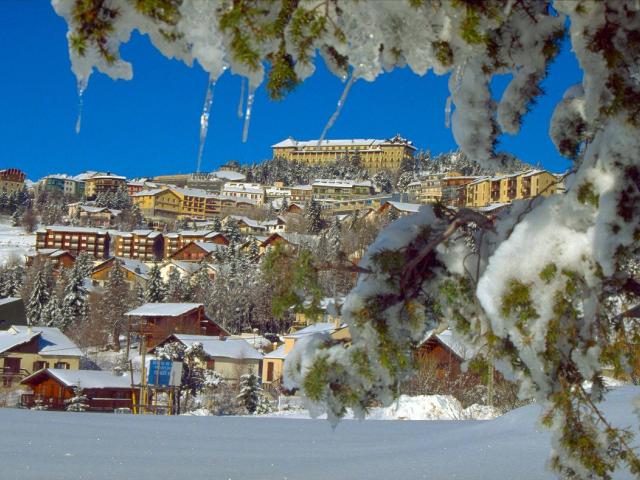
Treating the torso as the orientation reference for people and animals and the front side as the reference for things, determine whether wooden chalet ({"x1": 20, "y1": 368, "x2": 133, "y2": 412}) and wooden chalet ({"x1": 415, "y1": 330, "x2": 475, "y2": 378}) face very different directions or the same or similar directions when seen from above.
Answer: same or similar directions

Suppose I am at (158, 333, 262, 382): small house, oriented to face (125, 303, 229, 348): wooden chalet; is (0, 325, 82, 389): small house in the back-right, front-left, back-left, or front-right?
front-left

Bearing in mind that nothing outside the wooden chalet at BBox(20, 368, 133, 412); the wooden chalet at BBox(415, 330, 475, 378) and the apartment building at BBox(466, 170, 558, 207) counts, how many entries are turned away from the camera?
0

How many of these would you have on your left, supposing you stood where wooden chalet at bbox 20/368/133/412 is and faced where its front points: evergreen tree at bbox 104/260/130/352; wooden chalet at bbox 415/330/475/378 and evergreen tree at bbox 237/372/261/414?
2

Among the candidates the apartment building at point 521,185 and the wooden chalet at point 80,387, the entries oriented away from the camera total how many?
0

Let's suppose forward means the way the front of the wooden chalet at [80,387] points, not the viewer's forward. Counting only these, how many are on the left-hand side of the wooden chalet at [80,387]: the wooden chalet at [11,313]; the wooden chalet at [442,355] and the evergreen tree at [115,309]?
1

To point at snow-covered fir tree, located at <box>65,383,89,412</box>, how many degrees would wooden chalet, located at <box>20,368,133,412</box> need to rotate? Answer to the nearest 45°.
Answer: approximately 45° to its left

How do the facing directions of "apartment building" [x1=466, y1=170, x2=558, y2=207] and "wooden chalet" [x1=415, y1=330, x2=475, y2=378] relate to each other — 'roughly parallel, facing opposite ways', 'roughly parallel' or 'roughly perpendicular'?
roughly parallel

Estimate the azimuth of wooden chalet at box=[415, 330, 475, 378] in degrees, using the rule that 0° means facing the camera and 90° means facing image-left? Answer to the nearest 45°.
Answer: approximately 45°

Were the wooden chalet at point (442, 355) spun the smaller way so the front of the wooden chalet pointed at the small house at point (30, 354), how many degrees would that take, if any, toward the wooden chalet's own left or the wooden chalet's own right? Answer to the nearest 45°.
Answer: approximately 45° to the wooden chalet's own right

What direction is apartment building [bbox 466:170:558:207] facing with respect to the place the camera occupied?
facing the viewer and to the left of the viewer

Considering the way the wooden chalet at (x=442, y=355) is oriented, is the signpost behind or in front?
in front

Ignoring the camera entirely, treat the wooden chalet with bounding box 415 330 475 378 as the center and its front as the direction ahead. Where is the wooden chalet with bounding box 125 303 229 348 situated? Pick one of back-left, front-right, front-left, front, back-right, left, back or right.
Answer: right

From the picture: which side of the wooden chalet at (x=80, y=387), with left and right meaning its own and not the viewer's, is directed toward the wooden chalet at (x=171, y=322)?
back
